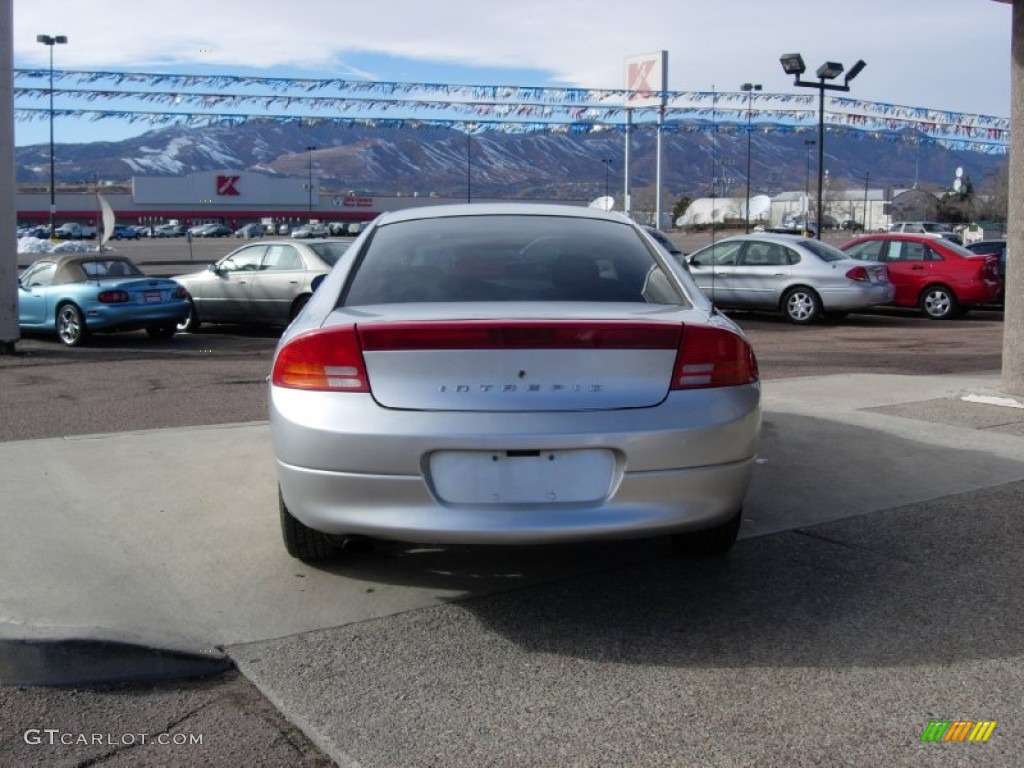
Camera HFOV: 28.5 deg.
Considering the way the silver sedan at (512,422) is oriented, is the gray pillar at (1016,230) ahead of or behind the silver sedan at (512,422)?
ahead

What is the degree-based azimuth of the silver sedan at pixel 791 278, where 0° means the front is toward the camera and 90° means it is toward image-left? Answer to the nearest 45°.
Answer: approximately 135°

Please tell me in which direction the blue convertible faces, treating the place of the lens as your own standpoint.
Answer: facing away from the viewer and to the left of the viewer

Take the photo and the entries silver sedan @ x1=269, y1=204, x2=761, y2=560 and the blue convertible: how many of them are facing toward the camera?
0

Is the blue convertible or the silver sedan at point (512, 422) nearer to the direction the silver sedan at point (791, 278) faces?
the blue convertible

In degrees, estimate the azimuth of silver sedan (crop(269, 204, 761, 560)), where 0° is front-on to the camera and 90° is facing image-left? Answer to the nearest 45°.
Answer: approximately 180°

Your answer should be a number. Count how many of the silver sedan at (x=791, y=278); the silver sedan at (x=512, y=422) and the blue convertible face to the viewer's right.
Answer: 0

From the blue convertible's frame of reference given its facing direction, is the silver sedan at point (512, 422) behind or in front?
behind

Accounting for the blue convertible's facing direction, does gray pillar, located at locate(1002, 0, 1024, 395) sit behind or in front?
behind
